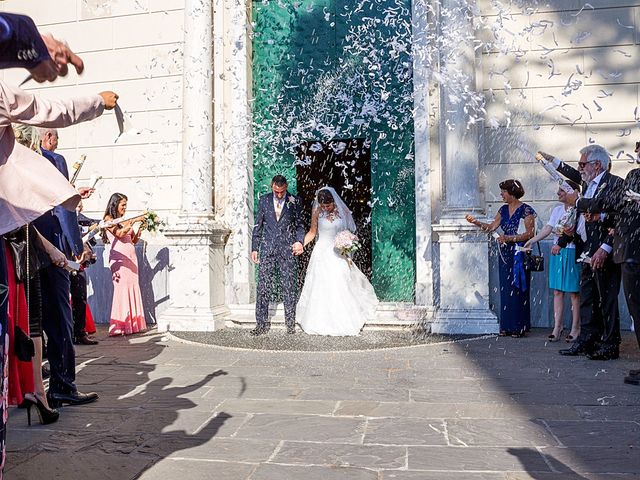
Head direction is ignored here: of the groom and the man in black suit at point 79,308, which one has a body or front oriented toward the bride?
the man in black suit

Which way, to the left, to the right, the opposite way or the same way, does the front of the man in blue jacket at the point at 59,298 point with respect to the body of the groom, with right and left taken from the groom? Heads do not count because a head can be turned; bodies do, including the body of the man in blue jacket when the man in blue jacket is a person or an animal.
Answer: to the left

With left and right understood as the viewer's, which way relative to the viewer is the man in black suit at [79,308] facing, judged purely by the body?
facing to the right of the viewer

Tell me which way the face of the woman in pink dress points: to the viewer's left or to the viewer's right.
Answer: to the viewer's right

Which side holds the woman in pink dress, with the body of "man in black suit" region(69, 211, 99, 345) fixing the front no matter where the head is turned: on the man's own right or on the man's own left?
on the man's own left

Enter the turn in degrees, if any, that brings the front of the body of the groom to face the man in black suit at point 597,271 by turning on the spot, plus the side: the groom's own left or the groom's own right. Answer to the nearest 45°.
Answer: approximately 45° to the groom's own left

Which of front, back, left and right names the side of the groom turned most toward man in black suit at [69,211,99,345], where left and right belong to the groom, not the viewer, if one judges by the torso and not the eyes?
right

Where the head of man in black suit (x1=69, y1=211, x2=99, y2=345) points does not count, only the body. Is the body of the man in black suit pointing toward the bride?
yes

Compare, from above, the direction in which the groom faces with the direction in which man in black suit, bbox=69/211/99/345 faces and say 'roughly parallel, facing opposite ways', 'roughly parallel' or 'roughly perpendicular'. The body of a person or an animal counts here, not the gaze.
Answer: roughly perpendicular

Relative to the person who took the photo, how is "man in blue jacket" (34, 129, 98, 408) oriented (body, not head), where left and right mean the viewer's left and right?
facing to the right of the viewer

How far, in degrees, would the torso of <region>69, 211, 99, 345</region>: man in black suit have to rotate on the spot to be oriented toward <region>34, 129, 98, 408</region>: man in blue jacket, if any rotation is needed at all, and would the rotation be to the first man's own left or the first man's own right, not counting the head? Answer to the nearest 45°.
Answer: approximately 90° to the first man's own right

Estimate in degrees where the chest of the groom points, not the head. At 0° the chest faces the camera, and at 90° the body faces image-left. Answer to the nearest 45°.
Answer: approximately 0°
